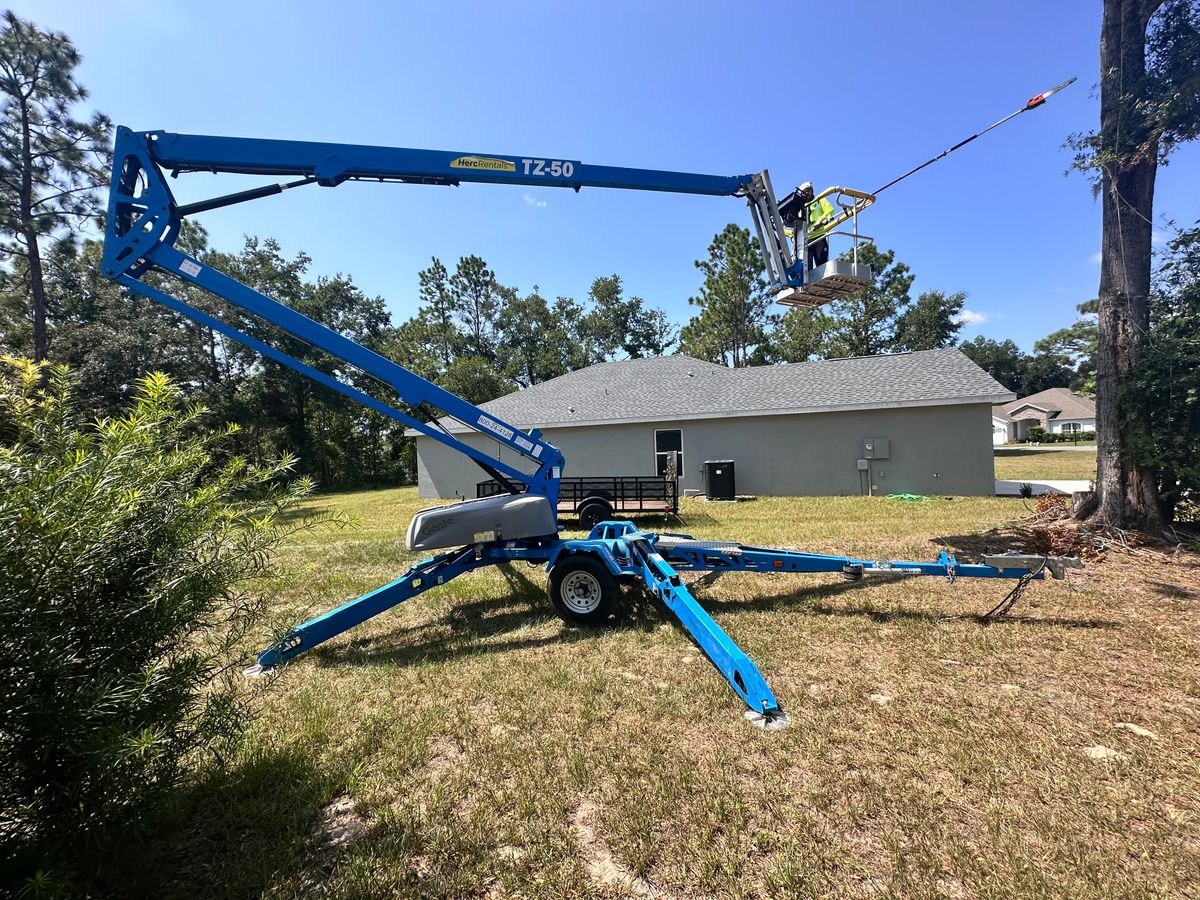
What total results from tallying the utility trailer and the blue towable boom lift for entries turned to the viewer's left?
1

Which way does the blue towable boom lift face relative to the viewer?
to the viewer's right

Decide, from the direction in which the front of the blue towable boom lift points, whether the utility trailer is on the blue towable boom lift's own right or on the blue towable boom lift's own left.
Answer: on the blue towable boom lift's own left

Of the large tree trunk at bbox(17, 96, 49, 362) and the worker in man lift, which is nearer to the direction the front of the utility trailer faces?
the large tree trunk

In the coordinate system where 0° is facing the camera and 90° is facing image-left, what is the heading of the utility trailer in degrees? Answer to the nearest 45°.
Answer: approximately 90°

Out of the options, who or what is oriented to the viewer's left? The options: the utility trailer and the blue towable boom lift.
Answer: the utility trailer

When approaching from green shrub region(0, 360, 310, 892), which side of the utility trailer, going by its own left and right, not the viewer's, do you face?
left

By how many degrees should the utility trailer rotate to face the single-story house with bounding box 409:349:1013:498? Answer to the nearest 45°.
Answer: approximately 135° to its right

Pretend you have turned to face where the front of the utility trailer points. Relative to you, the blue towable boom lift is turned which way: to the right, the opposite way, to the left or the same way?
the opposite way

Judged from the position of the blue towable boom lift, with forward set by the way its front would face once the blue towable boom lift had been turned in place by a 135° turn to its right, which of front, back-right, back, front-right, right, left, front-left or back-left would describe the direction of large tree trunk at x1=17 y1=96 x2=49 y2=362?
right
